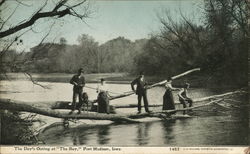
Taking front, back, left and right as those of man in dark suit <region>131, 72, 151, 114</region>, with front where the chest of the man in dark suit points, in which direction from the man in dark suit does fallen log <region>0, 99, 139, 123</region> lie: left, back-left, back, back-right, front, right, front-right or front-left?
back-right

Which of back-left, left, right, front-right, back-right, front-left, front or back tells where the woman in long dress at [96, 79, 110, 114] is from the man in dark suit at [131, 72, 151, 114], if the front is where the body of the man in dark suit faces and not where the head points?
back-right

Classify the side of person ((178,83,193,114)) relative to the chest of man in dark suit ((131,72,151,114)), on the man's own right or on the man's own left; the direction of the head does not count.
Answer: on the man's own left

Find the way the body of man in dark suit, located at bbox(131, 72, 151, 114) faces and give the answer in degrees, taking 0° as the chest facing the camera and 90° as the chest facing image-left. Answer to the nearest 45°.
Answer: approximately 315°

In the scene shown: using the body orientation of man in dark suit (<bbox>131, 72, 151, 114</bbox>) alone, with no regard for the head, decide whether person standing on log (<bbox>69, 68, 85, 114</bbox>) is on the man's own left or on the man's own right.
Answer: on the man's own right
